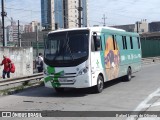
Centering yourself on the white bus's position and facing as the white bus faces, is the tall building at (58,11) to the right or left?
on its right

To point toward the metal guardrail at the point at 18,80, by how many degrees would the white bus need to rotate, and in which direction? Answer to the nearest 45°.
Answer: approximately 90° to its right

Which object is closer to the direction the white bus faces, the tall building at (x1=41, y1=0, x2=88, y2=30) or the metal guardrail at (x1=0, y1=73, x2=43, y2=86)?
the metal guardrail

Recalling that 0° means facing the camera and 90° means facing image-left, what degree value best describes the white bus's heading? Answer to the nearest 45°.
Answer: approximately 45°

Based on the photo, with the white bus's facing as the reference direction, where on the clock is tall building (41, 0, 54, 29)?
The tall building is roughly at 4 o'clock from the white bus.

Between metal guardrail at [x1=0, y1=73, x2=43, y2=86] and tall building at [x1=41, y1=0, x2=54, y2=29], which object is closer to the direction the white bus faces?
the metal guardrail
